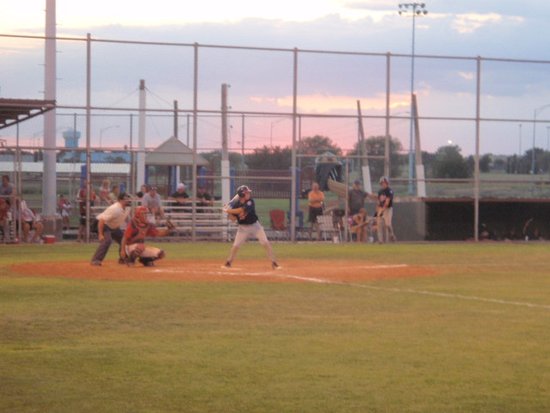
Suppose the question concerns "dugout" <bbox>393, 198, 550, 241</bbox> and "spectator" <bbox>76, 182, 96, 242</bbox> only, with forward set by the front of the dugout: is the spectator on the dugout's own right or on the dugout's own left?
on the dugout's own right

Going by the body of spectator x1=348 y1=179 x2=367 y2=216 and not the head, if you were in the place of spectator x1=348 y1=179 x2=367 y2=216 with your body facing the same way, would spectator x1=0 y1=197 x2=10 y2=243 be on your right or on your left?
on your right

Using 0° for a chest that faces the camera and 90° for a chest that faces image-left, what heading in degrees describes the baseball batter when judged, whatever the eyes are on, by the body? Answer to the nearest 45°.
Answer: approximately 0°

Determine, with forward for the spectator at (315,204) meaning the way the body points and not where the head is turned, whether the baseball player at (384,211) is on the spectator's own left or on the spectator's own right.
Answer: on the spectator's own left

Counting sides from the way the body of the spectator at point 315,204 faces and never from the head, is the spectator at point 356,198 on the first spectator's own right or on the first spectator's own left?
on the first spectator's own left
